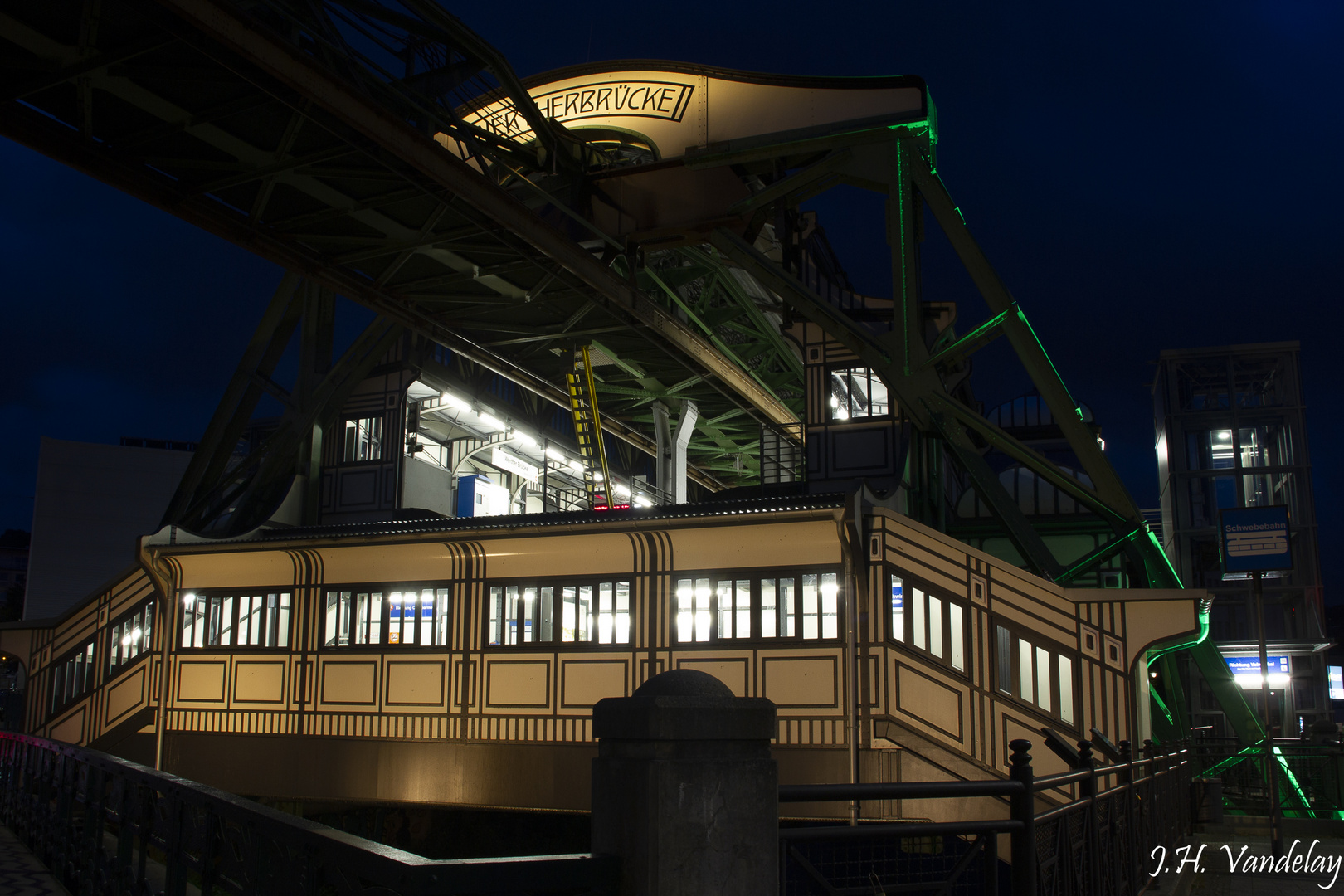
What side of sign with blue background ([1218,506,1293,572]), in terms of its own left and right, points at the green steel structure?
right

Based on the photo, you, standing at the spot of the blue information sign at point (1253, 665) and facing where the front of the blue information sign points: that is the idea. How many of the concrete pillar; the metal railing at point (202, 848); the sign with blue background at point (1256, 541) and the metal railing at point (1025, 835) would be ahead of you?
4

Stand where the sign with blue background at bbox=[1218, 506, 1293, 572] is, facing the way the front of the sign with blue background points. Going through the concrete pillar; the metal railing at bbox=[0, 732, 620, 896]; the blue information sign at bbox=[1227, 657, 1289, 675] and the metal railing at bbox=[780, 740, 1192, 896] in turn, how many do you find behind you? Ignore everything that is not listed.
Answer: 1

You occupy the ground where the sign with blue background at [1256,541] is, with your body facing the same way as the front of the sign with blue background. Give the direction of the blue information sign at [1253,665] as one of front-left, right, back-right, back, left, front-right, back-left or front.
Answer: back

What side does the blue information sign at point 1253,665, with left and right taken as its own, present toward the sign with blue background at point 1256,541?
front

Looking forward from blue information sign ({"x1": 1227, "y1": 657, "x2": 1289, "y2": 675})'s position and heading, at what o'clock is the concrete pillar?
The concrete pillar is roughly at 12 o'clock from the blue information sign.

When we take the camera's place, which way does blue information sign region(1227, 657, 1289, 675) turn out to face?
facing the viewer

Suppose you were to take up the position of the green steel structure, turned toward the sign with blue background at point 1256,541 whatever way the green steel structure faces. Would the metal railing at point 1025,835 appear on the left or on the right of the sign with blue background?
right

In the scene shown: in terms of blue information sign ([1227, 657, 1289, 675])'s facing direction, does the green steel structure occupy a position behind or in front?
in front

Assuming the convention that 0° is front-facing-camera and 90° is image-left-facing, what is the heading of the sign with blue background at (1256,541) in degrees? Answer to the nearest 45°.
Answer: approximately 0°

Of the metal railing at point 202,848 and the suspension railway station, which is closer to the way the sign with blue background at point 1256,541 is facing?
the metal railing

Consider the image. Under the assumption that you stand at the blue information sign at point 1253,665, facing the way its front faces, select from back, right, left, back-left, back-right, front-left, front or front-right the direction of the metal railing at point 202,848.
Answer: front

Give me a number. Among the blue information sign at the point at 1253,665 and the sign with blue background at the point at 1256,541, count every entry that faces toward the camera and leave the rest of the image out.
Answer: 2
